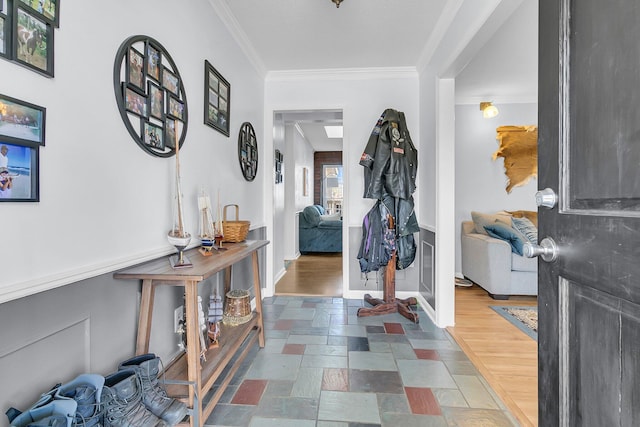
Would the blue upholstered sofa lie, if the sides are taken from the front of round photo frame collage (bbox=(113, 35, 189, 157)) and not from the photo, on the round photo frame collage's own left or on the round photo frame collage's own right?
on the round photo frame collage's own left

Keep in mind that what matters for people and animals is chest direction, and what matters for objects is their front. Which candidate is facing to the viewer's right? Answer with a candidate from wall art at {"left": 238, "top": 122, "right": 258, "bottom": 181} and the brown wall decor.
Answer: the wall art

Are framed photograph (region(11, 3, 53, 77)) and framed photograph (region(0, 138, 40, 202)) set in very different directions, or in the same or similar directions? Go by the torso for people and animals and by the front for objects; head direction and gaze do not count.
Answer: same or similar directions

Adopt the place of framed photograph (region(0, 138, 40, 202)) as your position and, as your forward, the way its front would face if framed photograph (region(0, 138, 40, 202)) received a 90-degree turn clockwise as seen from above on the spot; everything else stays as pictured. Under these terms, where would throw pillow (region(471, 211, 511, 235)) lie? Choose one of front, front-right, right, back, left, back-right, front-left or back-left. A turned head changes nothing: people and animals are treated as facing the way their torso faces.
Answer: back-left

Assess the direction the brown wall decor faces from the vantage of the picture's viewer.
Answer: facing the viewer

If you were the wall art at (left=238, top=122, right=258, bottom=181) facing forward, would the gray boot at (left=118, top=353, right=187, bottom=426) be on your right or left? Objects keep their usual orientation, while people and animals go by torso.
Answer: on your right

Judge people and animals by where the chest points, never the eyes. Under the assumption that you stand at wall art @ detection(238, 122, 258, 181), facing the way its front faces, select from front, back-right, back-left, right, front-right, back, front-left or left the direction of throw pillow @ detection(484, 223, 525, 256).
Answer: front

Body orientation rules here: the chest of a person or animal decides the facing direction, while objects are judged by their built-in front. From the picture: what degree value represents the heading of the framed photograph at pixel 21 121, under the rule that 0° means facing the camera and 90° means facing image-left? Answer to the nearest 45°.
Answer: approximately 315°

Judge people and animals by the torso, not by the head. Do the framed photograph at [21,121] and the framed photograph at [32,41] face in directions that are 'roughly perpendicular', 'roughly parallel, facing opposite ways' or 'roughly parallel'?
roughly parallel

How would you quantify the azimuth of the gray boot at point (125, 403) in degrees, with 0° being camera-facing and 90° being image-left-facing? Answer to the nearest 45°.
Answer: approximately 315°

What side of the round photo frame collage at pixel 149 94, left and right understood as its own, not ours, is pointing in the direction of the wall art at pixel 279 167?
left

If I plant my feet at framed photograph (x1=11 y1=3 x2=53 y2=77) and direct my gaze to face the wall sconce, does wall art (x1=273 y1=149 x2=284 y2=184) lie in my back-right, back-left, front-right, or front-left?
front-left

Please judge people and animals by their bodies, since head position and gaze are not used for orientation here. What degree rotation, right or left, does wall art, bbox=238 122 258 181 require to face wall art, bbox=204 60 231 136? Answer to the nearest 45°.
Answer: approximately 90° to its right

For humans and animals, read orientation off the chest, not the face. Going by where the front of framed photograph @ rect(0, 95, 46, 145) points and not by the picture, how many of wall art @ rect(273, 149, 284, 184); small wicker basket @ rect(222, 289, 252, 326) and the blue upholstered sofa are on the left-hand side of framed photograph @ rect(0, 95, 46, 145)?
3

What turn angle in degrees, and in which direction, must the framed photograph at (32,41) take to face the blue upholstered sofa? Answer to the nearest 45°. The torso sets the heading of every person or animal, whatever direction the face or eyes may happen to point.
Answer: approximately 90° to its left
